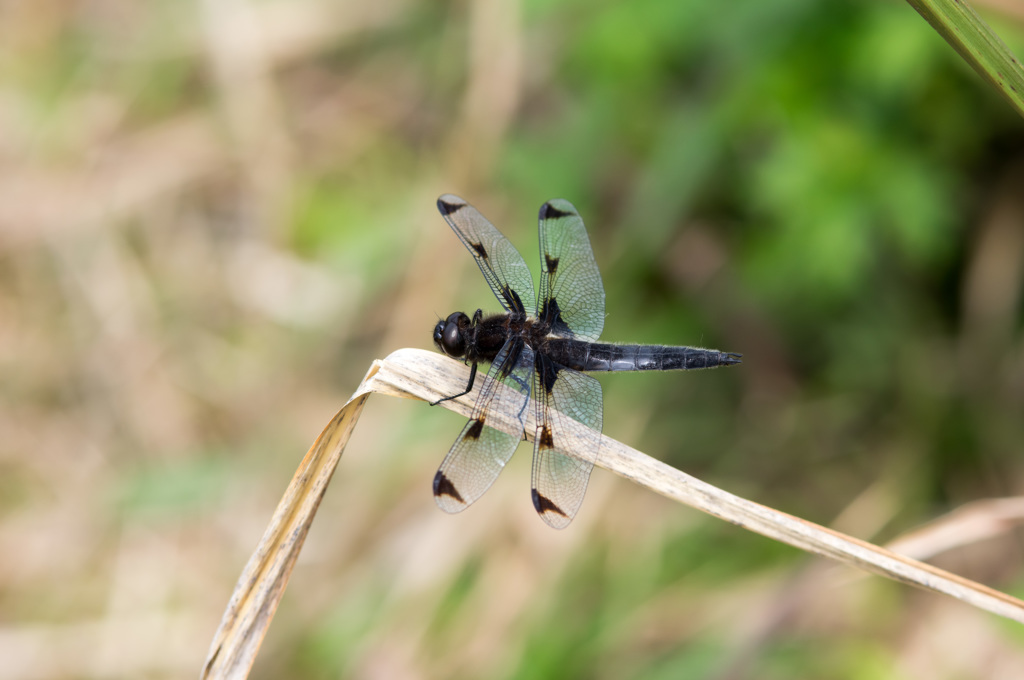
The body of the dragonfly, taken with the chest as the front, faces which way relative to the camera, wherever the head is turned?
to the viewer's left
